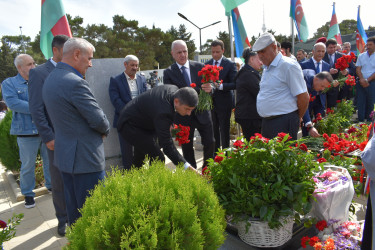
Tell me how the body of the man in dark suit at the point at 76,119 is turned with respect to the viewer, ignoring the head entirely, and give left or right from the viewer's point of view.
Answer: facing away from the viewer and to the right of the viewer

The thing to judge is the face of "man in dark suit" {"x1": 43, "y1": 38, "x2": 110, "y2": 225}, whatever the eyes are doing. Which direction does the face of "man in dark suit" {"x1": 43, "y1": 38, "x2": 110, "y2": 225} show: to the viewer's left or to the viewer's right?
to the viewer's right

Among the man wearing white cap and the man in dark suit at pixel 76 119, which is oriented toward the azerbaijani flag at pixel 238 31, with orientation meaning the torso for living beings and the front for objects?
the man in dark suit

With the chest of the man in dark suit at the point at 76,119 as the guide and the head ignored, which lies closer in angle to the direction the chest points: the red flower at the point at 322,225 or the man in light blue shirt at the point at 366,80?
the man in light blue shirt

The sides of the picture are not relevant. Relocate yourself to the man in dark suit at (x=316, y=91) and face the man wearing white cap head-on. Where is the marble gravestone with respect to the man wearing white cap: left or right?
right

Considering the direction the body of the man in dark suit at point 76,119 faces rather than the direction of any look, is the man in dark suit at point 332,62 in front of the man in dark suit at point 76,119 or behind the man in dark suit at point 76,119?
in front

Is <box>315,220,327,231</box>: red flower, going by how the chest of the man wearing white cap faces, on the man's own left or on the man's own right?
on the man's own left

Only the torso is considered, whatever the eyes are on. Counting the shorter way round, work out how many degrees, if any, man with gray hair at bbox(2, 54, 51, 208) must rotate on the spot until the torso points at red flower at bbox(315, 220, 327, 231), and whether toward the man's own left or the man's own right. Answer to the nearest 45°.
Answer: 0° — they already face it

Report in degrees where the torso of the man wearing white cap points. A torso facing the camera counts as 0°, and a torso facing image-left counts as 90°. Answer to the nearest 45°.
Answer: approximately 45°

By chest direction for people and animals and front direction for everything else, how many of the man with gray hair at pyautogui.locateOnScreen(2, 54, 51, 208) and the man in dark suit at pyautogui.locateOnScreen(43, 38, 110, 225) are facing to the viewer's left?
0

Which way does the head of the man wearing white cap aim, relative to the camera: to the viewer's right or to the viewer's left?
to the viewer's left

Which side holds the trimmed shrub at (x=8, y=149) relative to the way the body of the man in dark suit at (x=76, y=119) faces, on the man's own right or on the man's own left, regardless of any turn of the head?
on the man's own left

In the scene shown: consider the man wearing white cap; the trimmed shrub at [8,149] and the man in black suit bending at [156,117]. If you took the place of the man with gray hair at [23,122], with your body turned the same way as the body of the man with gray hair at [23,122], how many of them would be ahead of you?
2

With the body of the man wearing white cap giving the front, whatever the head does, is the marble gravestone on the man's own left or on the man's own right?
on the man's own right

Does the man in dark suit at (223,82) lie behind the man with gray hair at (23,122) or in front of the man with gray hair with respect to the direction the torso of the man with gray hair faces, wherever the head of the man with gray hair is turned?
in front
